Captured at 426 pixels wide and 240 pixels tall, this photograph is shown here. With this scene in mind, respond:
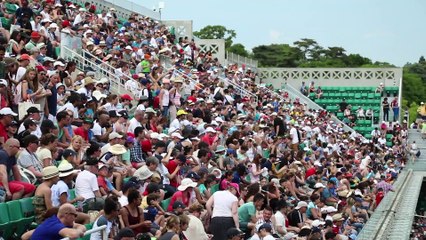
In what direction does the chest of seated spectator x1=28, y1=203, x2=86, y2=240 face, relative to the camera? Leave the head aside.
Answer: to the viewer's right

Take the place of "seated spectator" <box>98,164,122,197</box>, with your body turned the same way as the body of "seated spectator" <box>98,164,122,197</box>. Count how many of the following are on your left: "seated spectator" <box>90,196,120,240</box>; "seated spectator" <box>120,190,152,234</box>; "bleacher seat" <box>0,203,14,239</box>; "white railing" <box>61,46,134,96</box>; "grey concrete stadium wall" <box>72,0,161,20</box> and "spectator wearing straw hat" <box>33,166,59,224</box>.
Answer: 2

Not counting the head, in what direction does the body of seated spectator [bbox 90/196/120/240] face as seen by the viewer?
to the viewer's right

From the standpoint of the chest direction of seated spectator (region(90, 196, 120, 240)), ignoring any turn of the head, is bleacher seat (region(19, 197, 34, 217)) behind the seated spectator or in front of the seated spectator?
behind

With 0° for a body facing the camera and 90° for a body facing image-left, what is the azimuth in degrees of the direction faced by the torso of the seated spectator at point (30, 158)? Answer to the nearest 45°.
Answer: approximately 270°

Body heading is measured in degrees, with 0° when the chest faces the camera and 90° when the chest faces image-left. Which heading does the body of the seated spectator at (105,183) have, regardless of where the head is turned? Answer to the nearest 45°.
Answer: approximately 270°

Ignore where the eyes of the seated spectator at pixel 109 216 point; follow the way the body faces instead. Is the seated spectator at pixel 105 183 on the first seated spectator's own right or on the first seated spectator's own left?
on the first seated spectator's own left
